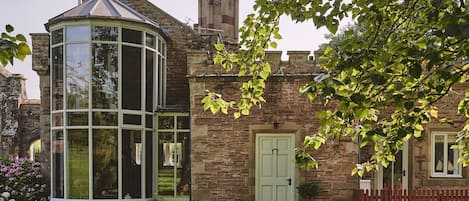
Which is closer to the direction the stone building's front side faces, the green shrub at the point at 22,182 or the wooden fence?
the wooden fence

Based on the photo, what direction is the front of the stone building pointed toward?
toward the camera

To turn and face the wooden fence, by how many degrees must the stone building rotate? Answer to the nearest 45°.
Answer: approximately 90° to its left

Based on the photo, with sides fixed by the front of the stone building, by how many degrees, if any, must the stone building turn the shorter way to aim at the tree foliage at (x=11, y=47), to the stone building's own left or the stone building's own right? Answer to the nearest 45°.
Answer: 0° — it already faces it
